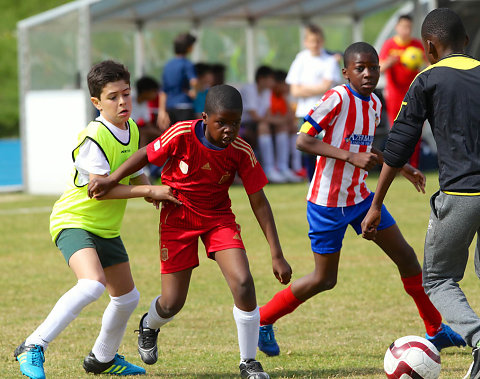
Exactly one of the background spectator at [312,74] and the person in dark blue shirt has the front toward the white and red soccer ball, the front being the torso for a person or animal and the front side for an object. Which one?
the background spectator

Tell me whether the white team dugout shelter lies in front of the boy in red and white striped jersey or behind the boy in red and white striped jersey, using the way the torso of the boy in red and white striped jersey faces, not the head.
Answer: behind

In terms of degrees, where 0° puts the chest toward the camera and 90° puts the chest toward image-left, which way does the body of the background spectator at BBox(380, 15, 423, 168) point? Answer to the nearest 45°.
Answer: approximately 0°

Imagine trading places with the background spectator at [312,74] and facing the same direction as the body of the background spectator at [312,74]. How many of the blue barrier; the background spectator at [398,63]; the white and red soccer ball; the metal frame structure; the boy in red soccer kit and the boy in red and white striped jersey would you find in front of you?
3

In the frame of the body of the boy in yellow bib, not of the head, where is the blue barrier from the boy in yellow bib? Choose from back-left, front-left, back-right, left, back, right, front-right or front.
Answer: back-left

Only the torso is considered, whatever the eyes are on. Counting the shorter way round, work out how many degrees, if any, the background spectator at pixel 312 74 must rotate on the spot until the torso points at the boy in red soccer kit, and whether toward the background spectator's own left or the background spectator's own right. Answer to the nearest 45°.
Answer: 0° — they already face them

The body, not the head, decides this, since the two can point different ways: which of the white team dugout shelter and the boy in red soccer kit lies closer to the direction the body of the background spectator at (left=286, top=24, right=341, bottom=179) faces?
the boy in red soccer kit

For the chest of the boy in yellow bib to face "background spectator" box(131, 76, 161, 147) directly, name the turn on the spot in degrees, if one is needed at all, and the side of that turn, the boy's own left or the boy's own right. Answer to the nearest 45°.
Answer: approximately 135° to the boy's own left
